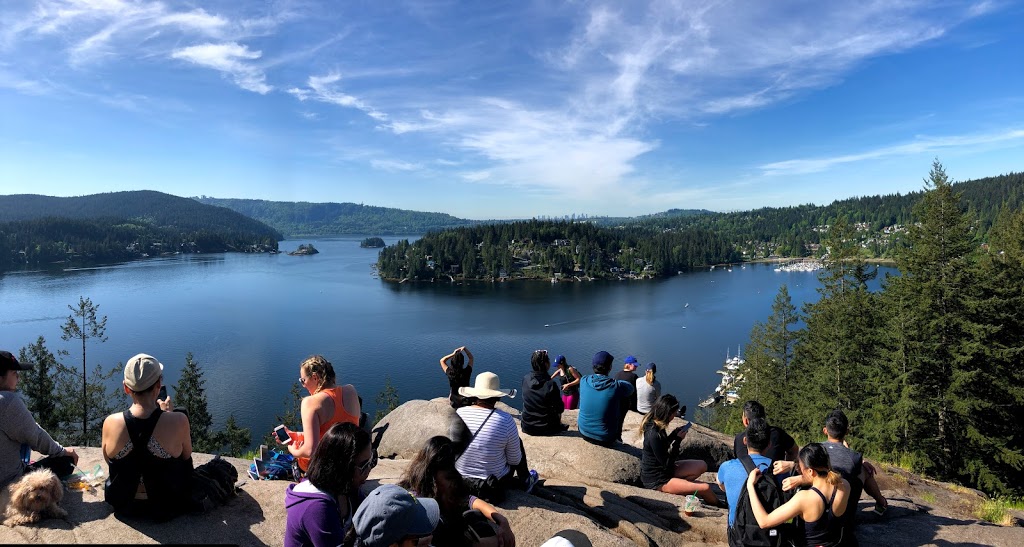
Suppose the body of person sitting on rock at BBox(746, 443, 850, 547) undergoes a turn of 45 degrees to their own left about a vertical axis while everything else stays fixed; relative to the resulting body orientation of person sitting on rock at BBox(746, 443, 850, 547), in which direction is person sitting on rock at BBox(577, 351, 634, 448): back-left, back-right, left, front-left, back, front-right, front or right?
front-right

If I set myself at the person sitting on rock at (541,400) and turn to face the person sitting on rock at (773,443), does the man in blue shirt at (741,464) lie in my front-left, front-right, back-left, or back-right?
front-right

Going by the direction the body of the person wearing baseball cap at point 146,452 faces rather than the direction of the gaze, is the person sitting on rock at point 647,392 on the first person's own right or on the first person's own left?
on the first person's own right

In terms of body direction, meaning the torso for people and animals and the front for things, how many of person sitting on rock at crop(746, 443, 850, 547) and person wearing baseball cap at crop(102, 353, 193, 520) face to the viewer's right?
0

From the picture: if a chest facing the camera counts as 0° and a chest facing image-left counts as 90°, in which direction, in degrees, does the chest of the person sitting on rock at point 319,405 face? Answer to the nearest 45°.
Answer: approximately 135°

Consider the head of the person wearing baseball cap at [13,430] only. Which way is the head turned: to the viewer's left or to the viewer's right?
to the viewer's right

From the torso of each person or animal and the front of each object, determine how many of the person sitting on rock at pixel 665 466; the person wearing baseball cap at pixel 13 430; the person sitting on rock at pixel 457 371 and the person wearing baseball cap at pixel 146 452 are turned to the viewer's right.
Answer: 2

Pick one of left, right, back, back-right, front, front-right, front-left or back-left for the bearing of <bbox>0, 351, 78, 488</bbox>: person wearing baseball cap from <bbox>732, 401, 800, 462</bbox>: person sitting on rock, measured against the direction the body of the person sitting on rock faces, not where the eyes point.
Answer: back-left

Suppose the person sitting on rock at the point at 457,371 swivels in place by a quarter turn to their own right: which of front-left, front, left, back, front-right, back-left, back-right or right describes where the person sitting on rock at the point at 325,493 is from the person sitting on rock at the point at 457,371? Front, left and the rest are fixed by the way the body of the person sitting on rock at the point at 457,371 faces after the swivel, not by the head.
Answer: right

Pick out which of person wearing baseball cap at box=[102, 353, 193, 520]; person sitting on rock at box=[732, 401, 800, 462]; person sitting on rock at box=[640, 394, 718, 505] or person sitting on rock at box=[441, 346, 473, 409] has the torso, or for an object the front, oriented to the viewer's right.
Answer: person sitting on rock at box=[640, 394, 718, 505]

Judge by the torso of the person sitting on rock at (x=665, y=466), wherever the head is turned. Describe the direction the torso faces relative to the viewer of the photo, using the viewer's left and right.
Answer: facing to the right of the viewer

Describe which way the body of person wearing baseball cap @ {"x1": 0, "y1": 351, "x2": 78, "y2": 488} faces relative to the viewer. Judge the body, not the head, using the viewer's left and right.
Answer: facing to the right of the viewer

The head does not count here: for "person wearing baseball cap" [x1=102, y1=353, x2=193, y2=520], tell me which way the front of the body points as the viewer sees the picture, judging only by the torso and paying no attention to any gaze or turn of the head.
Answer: away from the camera

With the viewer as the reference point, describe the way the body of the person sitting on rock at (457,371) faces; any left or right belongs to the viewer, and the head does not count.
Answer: facing away from the viewer

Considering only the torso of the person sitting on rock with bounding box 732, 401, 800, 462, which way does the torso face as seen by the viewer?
away from the camera

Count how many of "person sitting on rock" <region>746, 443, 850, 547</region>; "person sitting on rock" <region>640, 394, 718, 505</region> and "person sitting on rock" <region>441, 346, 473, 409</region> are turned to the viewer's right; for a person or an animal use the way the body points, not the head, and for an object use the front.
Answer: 1

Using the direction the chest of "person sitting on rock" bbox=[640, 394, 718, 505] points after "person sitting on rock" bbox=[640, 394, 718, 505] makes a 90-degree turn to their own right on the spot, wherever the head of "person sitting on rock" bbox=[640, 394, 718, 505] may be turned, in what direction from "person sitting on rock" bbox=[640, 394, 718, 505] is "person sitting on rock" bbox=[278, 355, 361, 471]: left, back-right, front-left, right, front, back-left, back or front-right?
front-right
